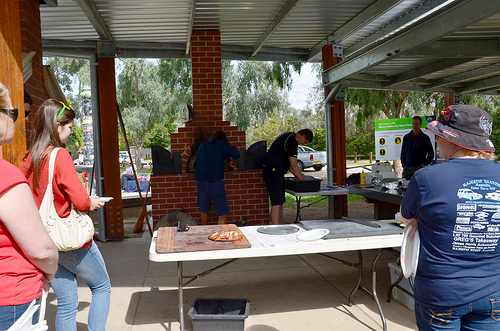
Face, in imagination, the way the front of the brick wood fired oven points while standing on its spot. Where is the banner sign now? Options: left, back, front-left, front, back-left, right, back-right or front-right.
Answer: back-left

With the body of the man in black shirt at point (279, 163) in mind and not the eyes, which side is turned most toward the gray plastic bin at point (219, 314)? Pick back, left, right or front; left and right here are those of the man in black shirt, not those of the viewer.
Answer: right

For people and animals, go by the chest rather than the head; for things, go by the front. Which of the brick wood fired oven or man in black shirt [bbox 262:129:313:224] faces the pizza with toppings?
the brick wood fired oven

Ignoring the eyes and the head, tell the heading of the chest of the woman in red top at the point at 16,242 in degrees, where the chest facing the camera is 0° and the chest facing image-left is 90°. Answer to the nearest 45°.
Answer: approximately 270°

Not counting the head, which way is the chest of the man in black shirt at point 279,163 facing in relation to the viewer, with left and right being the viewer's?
facing to the right of the viewer

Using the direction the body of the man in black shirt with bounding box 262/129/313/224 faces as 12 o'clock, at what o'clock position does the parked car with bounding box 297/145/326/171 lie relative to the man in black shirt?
The parked car is roughly at 9 o'clock from the man in black shirt.

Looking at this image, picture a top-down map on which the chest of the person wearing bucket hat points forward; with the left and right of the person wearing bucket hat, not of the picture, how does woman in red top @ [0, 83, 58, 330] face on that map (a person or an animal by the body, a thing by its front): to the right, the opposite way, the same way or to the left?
to the right

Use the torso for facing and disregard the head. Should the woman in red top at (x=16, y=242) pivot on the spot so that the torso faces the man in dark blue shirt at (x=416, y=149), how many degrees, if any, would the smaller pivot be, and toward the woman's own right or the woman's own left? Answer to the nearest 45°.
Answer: approximately 45° to the woman's own left

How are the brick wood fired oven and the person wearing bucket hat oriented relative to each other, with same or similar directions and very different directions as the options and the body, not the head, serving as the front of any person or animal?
very different directions

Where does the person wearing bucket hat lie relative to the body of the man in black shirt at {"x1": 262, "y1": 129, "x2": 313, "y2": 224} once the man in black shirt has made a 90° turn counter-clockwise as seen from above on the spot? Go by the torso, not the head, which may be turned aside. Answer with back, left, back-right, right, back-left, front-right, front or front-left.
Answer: back

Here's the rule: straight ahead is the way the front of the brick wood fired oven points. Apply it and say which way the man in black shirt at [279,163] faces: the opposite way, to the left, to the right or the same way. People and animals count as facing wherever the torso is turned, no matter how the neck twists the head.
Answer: to the left

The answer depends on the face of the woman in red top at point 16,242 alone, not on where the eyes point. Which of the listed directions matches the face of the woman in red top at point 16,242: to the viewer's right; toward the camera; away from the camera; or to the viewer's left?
to the viewer's right

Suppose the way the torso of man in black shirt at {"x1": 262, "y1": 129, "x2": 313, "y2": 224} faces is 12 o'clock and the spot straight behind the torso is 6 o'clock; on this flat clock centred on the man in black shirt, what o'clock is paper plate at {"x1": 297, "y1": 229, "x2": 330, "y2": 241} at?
The paper plate is roughly at 3 o'clock from the man in black shirt.

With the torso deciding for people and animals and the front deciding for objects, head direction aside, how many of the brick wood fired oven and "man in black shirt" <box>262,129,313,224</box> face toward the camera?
1

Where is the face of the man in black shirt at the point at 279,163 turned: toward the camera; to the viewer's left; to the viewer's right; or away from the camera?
to the viewer's right

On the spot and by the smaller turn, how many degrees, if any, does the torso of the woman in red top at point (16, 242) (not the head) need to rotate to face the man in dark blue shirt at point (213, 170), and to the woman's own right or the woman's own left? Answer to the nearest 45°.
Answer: approximately 45° to the woman's own left

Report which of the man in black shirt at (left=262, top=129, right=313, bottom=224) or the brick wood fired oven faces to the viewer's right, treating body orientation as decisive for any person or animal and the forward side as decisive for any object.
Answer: the man in black shirt

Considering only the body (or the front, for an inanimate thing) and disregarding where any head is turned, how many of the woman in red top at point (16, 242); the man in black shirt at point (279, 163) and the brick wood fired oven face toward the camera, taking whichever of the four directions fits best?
1
